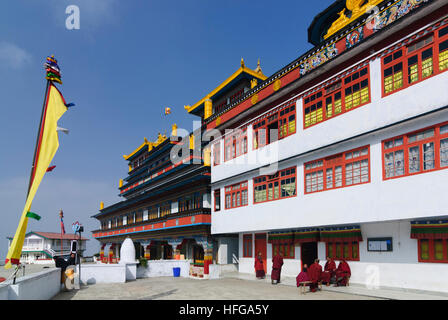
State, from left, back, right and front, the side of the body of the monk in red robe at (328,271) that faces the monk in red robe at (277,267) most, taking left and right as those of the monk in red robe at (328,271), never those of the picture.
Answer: right

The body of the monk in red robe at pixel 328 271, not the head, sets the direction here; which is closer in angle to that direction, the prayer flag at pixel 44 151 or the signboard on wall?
the prayer flag

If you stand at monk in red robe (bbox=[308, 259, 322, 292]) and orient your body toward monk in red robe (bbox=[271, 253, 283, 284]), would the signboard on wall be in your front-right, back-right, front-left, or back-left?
back-right

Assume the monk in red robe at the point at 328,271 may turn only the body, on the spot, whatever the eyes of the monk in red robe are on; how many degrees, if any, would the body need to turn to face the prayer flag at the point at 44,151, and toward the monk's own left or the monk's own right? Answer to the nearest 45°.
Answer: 0° — they already face it

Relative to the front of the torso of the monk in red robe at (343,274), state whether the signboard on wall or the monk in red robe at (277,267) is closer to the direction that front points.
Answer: the monk in red robe

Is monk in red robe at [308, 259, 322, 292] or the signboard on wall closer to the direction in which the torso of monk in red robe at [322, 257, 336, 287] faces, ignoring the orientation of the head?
the monk in red robe

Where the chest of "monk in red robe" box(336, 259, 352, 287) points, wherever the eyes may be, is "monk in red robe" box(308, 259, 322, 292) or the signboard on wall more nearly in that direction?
the monk in red robe

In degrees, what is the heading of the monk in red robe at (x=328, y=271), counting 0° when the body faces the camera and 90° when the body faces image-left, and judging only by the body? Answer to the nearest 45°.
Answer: approximately 45°
